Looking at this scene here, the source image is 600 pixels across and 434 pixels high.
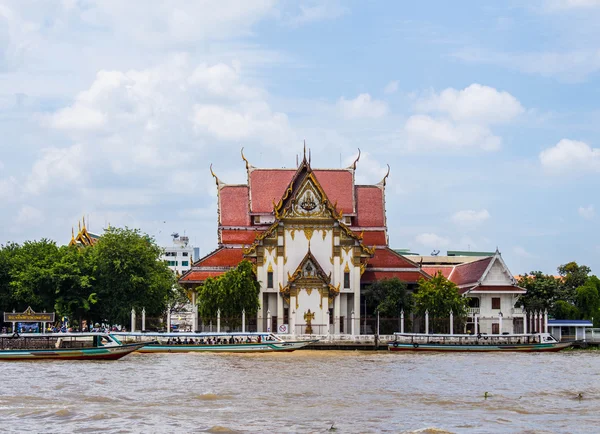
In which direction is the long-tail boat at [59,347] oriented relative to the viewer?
to the viewer's right
